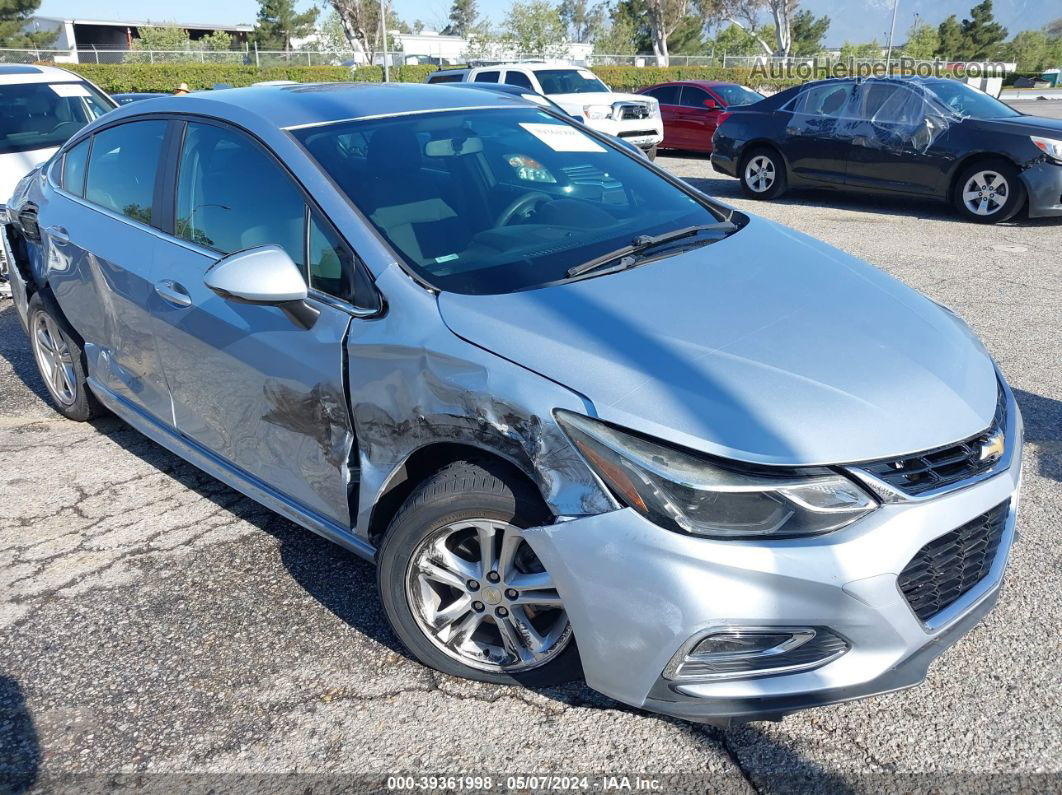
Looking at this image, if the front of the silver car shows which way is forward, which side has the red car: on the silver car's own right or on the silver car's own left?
on the silver car's own left

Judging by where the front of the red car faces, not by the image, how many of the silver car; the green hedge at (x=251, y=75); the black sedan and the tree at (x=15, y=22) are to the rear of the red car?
2

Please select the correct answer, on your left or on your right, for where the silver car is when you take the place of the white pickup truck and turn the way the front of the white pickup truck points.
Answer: on your right

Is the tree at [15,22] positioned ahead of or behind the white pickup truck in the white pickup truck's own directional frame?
behind

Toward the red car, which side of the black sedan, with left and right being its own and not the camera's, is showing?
back

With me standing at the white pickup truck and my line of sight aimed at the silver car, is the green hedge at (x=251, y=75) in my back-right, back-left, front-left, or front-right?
back-right

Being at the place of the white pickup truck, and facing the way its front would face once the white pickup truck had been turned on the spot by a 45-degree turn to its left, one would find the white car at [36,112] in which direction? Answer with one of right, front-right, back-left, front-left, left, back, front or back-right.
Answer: back-right

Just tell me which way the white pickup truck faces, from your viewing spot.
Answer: facing the viewer and to the right of the viewer

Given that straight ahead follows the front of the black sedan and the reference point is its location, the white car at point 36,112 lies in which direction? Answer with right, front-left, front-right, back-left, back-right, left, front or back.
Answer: right

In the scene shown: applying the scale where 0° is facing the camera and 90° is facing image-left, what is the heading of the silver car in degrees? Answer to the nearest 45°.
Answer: approximately 315°
